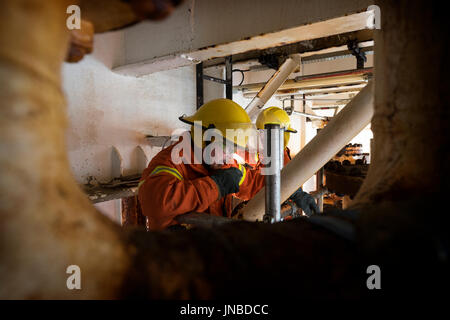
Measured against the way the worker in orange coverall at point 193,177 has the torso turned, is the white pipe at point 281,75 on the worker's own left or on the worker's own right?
on the worker's own left

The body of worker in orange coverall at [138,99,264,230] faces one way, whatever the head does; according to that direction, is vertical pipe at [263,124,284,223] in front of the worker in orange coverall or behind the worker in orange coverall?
in front

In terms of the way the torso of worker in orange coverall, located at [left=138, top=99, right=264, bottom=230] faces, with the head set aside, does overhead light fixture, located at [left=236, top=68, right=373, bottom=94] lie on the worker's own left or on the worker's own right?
on the worker's own left

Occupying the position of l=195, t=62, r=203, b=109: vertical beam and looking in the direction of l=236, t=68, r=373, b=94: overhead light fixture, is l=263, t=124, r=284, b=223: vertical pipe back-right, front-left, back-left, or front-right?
front-right

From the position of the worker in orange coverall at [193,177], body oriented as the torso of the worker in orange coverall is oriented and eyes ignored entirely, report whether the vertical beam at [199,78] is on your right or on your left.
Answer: on your left

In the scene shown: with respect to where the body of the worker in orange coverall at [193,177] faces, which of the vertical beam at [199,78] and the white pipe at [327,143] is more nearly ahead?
the white pipe

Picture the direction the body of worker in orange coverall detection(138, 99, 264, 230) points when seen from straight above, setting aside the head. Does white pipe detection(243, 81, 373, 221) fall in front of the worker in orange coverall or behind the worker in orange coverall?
in front

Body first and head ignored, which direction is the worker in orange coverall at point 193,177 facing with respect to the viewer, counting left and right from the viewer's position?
facing the viewer and to the right of the viewer
